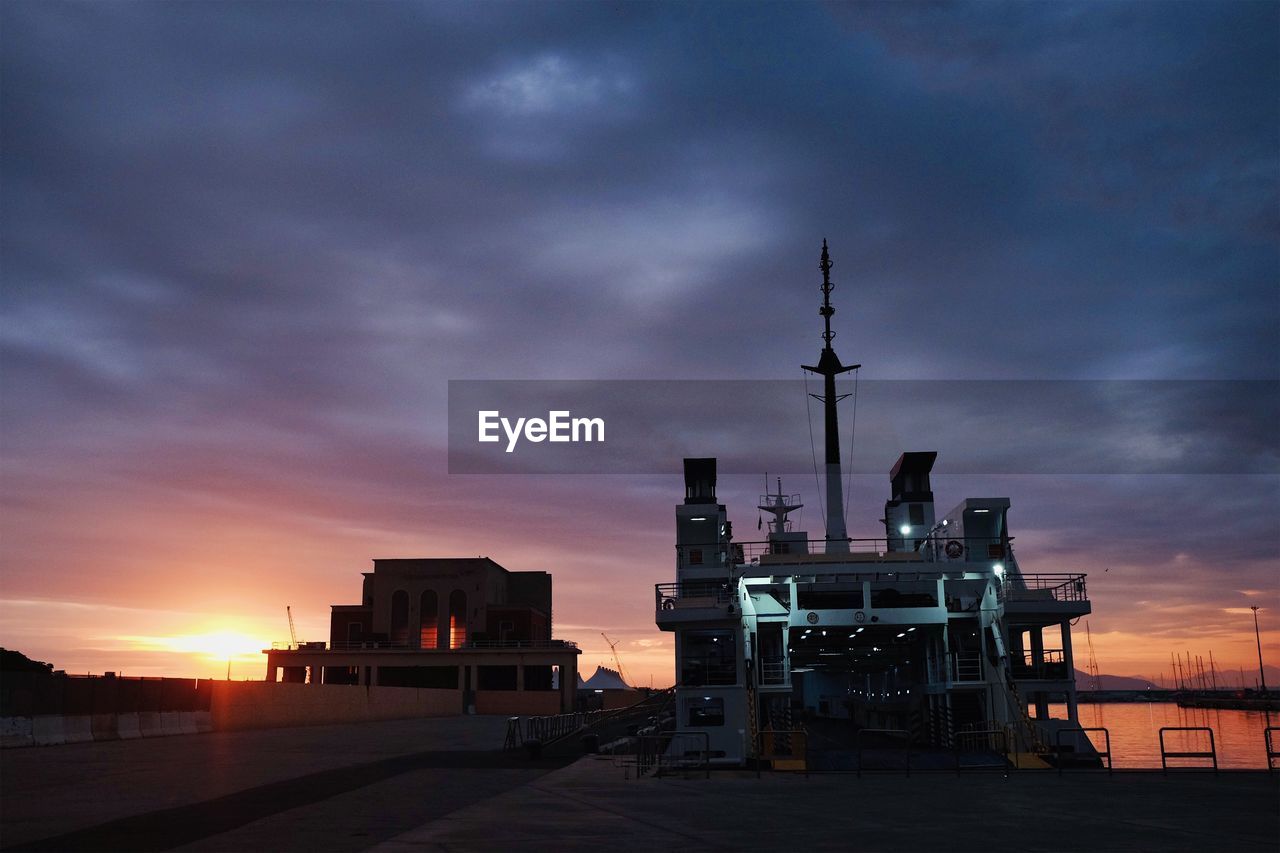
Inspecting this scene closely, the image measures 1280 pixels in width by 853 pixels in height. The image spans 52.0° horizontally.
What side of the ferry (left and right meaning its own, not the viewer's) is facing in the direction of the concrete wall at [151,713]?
left

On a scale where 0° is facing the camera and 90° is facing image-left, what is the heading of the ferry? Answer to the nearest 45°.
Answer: approximately 180°

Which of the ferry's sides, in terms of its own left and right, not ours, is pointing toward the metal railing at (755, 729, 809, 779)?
back

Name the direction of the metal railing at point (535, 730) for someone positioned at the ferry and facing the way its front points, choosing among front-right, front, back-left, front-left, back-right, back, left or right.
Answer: left
